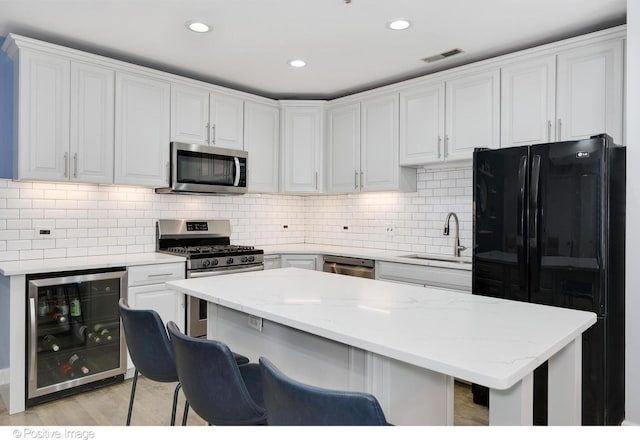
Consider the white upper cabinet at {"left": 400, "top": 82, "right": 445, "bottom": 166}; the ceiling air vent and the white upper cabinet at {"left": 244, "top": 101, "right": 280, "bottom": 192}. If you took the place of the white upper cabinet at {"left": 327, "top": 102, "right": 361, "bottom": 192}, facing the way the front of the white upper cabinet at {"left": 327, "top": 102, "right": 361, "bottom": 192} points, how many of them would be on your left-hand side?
2

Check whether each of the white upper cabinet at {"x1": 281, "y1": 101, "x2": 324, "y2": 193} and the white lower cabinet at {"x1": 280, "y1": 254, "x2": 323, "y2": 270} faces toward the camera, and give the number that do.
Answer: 2

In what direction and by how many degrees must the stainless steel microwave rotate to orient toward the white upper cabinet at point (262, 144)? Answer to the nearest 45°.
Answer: approximately 90° to its left

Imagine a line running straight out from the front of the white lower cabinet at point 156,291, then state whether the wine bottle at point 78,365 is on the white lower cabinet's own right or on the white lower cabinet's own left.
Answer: on the white lower cabinet's own right

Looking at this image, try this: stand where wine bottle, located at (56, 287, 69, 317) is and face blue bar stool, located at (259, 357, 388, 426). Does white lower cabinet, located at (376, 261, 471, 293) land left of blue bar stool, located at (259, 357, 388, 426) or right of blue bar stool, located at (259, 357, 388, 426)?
left

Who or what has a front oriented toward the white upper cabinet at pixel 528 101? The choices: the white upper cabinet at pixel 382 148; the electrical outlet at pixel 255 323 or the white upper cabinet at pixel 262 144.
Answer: the white upper cabinet at pixel 262 144

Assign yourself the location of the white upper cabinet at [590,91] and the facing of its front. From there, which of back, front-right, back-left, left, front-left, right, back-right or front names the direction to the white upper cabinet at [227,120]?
front-right
